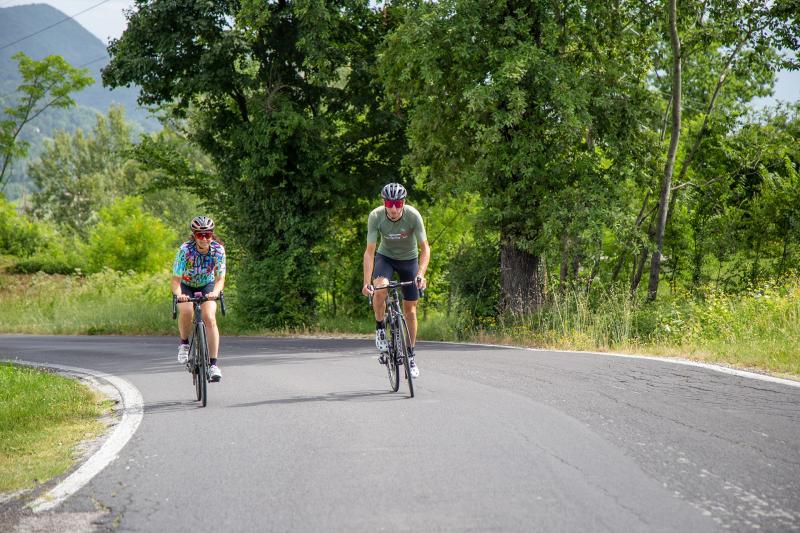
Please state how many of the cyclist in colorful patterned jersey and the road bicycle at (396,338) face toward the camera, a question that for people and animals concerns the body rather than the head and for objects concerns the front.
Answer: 2

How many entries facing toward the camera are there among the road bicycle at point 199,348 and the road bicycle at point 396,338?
2

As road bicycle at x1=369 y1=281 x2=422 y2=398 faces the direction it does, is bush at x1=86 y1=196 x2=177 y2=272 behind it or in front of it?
behind

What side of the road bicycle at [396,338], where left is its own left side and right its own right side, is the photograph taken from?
front

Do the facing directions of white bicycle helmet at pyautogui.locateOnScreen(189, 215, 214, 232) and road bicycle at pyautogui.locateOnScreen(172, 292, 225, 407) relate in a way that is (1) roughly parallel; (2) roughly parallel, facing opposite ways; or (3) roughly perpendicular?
roughly parallel

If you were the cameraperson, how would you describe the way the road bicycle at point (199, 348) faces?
facing the viewer

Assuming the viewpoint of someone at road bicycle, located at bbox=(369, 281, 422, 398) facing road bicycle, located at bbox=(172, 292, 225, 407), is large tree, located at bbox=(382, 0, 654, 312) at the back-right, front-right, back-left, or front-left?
back-right

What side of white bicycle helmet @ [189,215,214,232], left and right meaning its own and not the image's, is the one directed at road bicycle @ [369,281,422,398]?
left

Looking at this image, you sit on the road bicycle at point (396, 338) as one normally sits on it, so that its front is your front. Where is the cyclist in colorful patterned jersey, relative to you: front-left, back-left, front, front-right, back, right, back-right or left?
right

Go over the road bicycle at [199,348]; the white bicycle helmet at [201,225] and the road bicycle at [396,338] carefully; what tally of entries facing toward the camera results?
3

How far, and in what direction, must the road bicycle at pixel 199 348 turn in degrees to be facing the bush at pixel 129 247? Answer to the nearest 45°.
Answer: approximately 180°

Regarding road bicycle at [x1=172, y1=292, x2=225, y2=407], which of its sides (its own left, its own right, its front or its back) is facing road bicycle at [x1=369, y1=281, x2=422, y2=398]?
left

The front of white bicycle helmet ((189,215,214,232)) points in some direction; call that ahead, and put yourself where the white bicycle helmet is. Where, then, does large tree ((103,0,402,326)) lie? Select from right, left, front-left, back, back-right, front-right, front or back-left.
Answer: back

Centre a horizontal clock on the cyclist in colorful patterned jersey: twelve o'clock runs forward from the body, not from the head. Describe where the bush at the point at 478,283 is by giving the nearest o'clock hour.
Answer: The bush is roughly at 7 o'clock from the cyclist in colorful patterned jersey.

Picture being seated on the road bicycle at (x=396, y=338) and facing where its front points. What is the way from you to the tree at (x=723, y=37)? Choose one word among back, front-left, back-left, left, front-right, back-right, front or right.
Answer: back-left

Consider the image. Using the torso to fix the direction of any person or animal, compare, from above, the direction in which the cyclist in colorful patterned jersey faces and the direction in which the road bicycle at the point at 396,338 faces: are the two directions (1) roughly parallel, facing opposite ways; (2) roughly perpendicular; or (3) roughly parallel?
roughly parallel
